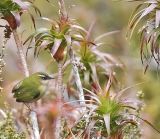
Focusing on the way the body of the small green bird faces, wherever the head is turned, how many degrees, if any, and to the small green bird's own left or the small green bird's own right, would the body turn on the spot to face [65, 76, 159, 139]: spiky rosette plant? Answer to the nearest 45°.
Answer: approximately 45° to the small green bird's own right

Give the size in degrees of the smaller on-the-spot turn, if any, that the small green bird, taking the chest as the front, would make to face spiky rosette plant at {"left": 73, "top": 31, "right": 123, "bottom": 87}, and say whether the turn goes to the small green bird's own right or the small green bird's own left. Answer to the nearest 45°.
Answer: approximately 45° to the small green bird's own left

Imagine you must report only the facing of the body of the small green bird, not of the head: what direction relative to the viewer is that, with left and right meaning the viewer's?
facing to the right of the viewer

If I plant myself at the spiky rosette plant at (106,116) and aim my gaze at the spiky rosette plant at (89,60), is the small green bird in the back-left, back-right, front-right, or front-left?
front-left
